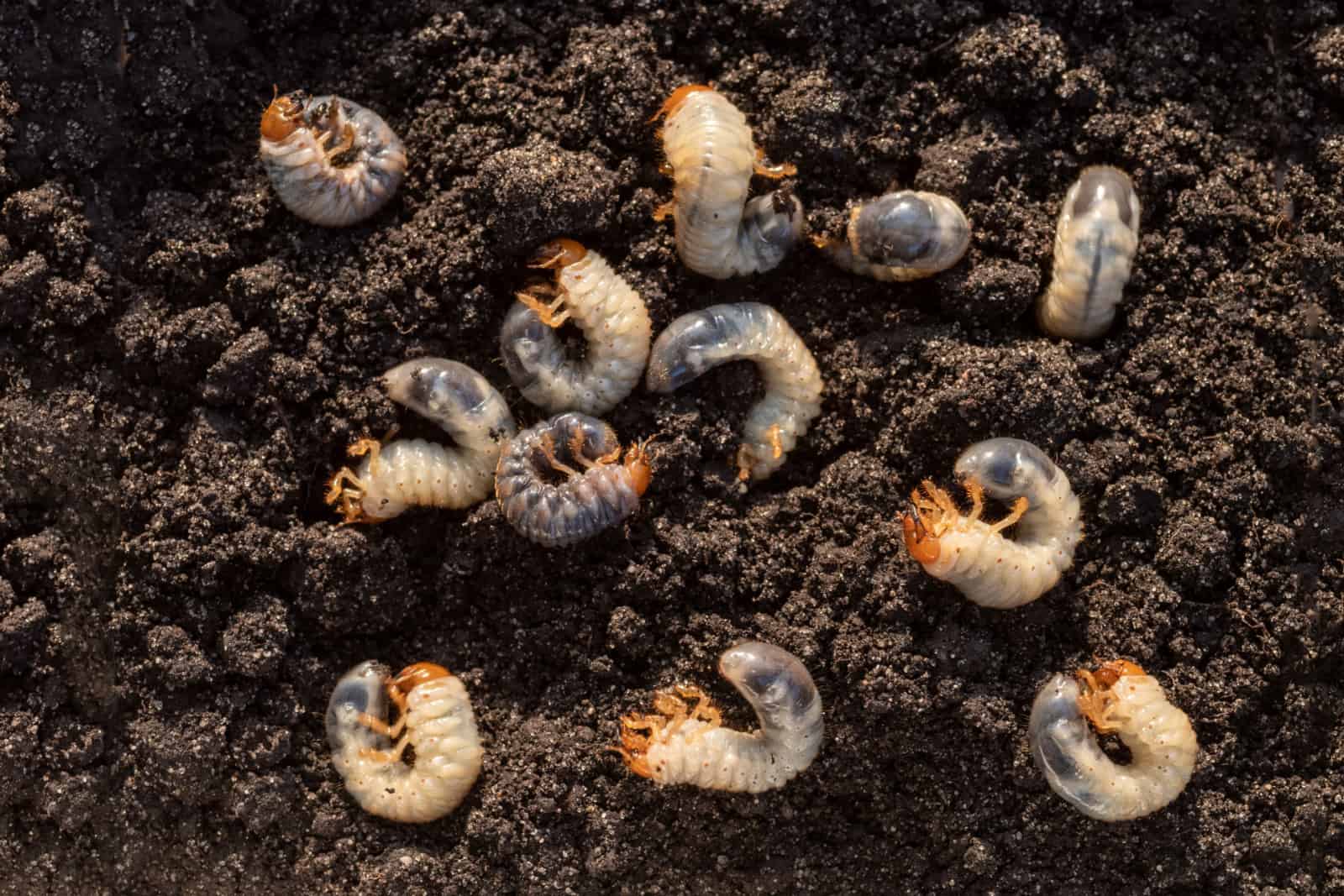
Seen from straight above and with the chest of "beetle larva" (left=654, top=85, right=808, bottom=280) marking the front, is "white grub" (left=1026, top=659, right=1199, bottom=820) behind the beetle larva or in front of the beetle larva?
behind

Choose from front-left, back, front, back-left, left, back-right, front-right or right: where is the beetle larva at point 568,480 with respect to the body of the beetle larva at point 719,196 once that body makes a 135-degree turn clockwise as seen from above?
back-right

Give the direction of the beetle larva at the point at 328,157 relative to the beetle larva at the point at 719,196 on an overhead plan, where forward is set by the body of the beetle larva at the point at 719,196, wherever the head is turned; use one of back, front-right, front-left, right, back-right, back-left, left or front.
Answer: front-left

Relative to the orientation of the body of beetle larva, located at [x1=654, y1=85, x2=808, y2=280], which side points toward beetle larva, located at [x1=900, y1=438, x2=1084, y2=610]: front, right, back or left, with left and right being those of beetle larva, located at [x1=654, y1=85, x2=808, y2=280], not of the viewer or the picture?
back

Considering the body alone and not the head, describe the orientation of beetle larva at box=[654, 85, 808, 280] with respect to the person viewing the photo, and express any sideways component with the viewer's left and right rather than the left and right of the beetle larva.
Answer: facing away from the viewer and to the left of the viewer

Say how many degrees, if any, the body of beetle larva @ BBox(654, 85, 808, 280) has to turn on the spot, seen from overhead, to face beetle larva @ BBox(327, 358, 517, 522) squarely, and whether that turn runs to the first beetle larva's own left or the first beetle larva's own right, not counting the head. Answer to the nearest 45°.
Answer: approximately 90° to the first beetle larva's own left

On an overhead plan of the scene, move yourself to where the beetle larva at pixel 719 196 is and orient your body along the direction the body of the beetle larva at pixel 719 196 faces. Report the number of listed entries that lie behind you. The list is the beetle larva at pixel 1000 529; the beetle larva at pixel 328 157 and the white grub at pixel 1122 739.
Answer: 2
